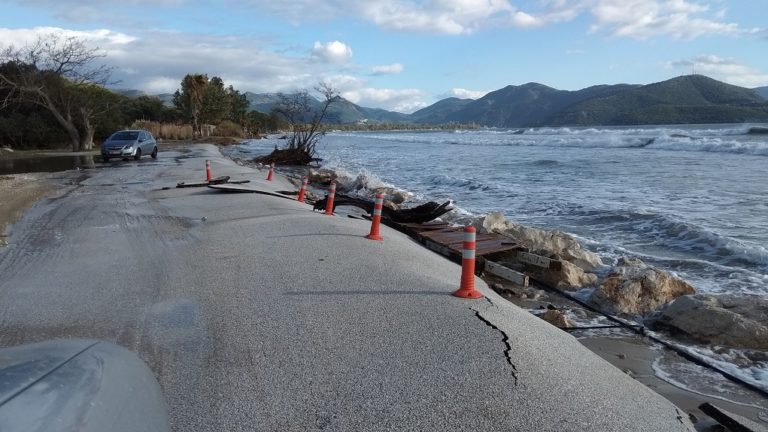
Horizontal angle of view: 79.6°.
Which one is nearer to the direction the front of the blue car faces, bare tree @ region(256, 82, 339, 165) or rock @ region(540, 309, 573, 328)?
the rock

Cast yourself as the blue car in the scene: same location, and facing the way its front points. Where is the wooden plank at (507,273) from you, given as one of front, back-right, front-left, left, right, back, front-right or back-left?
front-left

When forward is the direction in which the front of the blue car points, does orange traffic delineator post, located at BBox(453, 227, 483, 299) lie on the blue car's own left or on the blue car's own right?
on the blue car's own left

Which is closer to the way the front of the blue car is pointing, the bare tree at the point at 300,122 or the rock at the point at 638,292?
the rock

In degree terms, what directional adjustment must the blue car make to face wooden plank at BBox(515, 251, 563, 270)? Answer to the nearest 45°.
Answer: approximately 45° to its left

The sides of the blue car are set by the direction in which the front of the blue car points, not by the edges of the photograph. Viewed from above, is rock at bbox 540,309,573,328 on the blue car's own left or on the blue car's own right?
on the blue car's own left

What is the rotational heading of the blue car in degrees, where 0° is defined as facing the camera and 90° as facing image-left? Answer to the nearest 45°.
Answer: approximately 45°

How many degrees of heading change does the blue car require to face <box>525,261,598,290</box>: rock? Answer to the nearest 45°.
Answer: approximately 45° to its left
